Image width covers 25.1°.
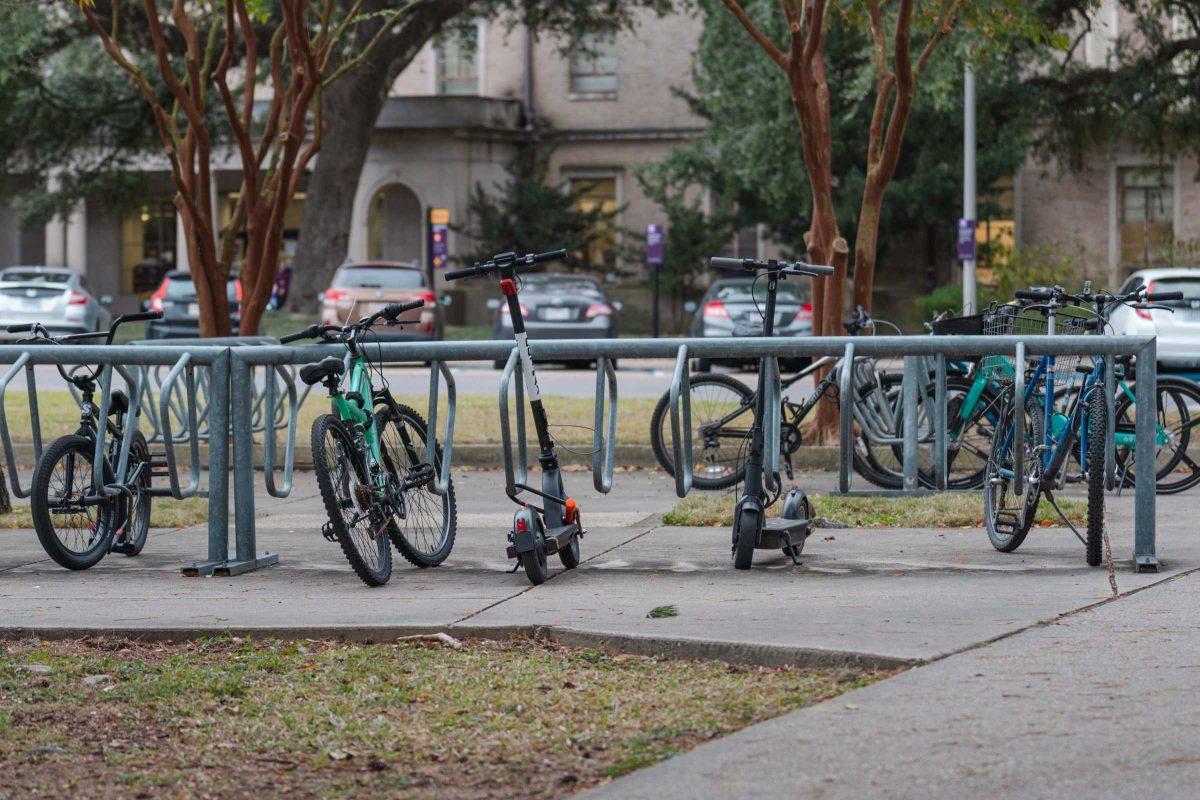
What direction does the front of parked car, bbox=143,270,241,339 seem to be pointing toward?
away from the camera

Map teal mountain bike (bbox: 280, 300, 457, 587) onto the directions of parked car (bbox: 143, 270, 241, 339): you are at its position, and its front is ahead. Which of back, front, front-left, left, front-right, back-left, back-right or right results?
back

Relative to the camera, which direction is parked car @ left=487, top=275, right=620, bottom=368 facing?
away from the camera

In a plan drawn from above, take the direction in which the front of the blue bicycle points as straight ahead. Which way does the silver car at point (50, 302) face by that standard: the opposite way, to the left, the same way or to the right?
the opposite way

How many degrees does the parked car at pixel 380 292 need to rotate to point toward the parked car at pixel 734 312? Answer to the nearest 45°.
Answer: approximately 135° to its right

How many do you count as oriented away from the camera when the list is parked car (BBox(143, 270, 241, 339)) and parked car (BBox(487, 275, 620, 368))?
2

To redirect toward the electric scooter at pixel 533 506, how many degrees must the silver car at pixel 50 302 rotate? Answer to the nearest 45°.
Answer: approximately 180°

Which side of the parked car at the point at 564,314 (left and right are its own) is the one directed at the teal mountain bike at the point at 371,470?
back

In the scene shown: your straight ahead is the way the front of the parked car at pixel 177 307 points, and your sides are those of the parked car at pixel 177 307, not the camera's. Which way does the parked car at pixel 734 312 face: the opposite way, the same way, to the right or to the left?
the same way

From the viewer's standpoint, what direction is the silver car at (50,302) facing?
away from the camera

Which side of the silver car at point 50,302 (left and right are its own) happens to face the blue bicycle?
back

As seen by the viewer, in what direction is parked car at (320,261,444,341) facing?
away from the camera

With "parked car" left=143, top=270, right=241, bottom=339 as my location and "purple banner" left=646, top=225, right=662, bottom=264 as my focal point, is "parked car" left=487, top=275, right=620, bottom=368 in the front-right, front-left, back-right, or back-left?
front-right

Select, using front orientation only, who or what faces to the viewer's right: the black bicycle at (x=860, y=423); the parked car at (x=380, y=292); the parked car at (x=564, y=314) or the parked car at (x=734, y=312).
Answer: the black bicycle
